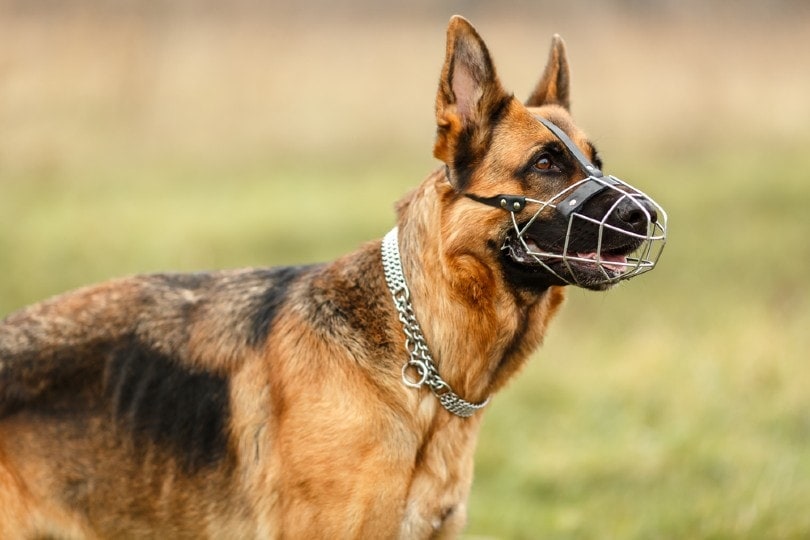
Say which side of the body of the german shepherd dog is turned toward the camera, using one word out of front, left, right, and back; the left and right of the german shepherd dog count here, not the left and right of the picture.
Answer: right
